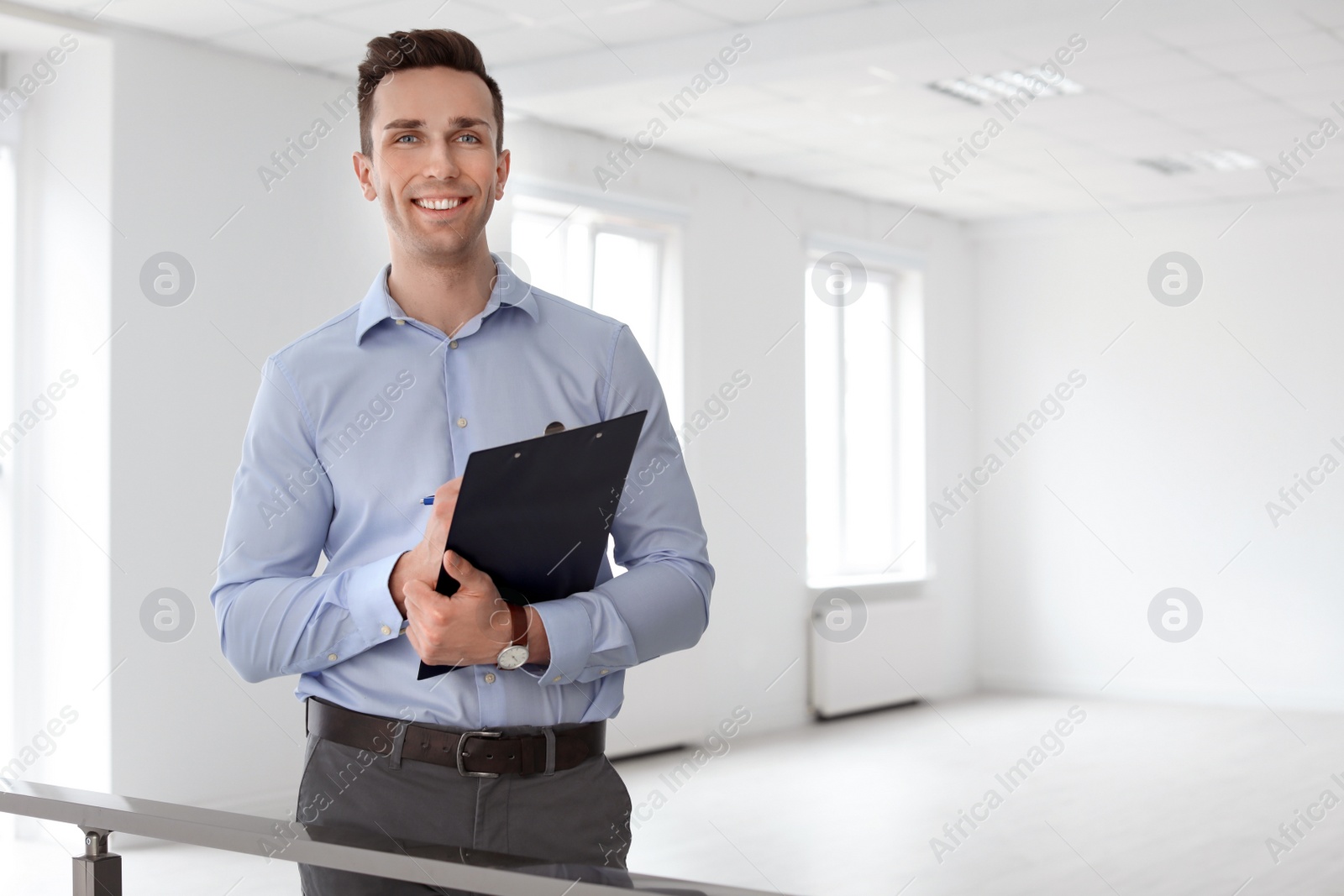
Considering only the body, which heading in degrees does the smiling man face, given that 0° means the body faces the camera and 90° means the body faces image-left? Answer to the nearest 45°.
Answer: approximately 0°

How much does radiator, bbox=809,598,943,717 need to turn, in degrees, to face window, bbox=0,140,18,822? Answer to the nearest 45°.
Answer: approximately 90° to its right

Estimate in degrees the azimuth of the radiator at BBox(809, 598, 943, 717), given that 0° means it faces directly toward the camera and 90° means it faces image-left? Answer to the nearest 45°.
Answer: approximately 315°

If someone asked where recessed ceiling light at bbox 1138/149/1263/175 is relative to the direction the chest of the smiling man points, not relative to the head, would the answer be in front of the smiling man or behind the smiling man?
behind

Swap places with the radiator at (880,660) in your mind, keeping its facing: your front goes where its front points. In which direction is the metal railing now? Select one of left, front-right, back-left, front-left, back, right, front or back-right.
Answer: front-right

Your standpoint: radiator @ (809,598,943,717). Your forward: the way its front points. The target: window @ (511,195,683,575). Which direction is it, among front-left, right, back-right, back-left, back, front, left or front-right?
right

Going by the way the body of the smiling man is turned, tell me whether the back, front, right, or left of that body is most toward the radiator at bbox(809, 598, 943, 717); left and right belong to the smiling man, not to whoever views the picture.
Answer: back
